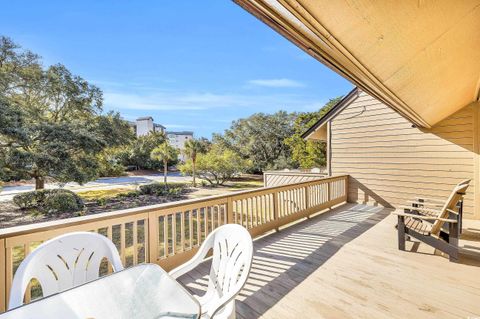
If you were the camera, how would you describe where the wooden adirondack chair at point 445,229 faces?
facing to the left of the viewer

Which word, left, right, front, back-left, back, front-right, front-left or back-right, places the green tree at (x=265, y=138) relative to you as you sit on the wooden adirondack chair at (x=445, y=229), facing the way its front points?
front-right

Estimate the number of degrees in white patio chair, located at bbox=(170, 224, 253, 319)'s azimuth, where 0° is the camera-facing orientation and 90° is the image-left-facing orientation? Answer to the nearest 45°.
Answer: approximately 45°

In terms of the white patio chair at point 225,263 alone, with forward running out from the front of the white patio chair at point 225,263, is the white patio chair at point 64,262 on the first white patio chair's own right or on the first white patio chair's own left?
on the first white patio chair's own right

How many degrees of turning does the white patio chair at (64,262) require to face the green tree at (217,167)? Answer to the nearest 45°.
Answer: approximately 90° to its left

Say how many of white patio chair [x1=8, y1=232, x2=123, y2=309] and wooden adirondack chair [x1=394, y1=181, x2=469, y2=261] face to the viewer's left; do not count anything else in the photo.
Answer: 1

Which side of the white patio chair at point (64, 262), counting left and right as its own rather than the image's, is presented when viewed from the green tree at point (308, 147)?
left

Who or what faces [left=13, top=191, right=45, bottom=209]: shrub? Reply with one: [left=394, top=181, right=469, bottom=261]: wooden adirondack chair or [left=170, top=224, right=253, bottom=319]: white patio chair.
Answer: the wooden adirondack chair

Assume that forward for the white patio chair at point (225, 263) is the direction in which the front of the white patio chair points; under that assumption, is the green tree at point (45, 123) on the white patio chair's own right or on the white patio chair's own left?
on the white patio chair's own right

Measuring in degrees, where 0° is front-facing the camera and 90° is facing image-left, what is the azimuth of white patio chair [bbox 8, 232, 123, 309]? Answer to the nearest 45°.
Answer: approximately 315°

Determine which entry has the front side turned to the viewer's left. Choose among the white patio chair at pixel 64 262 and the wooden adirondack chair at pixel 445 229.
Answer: the wooden adirondack chair

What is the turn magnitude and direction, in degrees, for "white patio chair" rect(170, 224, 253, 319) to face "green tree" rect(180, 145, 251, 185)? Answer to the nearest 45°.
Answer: approximately 135° to its right

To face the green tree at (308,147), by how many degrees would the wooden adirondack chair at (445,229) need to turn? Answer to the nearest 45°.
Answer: approximately 45° to its right

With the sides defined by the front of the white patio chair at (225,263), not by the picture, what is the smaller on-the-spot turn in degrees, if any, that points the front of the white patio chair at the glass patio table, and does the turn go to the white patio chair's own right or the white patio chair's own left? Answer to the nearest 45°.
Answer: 0° — it already faces it

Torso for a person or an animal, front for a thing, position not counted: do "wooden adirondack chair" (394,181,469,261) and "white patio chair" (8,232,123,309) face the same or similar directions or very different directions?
very different directions

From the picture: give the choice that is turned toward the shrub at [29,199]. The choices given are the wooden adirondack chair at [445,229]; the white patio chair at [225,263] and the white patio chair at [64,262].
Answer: the wooden adirondack chair
